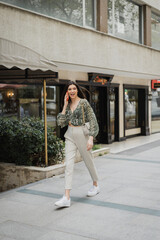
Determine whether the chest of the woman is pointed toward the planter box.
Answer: no

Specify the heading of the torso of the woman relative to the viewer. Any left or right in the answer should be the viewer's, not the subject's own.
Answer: facing the viewer and to the left of the viewer

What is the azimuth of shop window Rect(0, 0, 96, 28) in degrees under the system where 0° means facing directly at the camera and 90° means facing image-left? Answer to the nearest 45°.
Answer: approximately 315°

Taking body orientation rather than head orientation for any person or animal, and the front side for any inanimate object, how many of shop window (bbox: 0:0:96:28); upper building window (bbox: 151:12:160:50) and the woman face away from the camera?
0

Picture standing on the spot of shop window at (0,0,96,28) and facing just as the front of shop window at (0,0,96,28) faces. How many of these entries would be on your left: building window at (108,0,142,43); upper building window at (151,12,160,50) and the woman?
2

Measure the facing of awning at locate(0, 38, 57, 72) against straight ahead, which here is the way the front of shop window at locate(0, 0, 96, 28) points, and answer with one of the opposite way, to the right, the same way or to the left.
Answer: the same way

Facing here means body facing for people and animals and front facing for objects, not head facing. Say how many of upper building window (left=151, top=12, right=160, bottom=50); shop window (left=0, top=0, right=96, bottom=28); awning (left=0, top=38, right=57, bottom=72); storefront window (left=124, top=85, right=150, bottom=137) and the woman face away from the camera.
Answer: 0

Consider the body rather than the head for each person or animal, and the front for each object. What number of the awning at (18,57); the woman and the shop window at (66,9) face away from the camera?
0

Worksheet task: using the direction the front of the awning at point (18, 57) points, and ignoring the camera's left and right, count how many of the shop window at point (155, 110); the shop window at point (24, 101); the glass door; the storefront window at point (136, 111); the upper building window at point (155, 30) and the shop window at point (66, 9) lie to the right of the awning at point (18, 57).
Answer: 0

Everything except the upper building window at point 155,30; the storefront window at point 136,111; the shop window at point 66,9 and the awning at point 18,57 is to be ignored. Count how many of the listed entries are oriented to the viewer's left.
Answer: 0

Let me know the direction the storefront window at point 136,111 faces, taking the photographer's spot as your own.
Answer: facing the viewer and to the right of the viewer

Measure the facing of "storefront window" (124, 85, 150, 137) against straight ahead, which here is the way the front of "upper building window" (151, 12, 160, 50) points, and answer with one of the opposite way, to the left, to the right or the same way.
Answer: the same way

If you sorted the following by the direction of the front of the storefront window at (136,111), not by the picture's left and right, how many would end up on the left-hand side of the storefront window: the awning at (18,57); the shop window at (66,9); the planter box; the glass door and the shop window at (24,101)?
0

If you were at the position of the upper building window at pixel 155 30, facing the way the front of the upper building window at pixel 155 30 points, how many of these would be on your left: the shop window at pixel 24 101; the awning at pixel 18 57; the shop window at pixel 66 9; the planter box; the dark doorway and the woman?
0

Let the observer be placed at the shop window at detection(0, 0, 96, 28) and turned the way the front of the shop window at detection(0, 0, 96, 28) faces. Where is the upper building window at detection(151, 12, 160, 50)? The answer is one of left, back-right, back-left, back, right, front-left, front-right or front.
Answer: left

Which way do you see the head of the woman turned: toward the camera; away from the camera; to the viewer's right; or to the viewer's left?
toward the camera

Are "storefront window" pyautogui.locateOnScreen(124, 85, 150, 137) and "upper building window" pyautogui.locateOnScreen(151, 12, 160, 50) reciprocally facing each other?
no

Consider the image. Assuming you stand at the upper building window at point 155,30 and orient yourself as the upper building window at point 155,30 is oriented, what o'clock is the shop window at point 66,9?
the shop window at point 66,9 is roughly at 2 o'clock from the upper building window at point 155,30.

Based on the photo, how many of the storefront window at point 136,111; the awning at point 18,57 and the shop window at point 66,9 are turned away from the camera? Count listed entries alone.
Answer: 0

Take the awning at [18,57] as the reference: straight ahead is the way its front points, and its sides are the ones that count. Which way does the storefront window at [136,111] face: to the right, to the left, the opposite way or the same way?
the same way

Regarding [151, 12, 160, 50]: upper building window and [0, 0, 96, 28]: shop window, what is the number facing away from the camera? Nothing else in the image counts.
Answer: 0

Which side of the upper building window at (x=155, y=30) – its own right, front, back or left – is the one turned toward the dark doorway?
right
